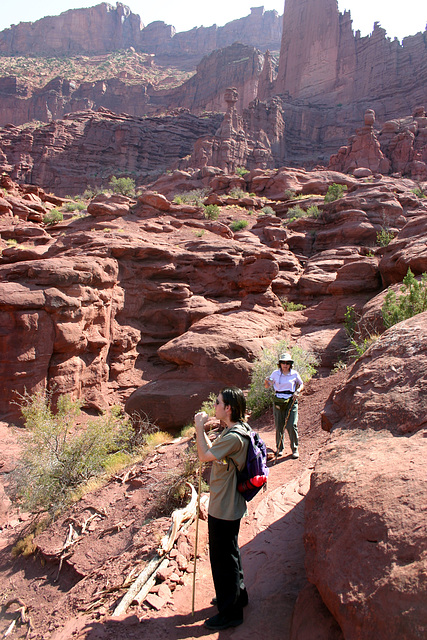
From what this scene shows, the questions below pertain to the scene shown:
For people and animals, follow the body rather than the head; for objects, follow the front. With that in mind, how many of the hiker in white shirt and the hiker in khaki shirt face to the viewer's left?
1

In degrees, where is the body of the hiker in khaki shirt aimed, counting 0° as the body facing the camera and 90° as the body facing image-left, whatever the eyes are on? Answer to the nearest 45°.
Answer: approximately 90°

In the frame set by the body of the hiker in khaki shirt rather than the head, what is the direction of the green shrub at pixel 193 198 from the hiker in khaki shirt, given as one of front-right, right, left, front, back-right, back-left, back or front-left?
right

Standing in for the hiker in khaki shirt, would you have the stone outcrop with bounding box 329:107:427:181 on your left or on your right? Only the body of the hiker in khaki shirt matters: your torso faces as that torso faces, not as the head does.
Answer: on your right

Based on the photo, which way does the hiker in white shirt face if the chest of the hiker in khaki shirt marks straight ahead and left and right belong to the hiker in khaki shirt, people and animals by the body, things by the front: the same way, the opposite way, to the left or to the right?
to the left

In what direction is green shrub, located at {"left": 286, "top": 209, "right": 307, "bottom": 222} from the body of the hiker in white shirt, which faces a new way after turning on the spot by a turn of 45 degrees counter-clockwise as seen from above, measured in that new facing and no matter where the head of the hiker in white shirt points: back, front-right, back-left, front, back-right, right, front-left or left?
back-left

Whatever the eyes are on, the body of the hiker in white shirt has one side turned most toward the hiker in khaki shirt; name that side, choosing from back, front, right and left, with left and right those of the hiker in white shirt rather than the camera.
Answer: front

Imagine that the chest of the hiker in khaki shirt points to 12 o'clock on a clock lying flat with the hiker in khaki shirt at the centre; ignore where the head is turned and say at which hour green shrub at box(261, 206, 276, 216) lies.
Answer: The green shrub is roughly at 3 o'clock from the hiker in khaki shirt.

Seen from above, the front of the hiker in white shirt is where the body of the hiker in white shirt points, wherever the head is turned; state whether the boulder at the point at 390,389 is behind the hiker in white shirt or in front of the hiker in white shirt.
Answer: in front
